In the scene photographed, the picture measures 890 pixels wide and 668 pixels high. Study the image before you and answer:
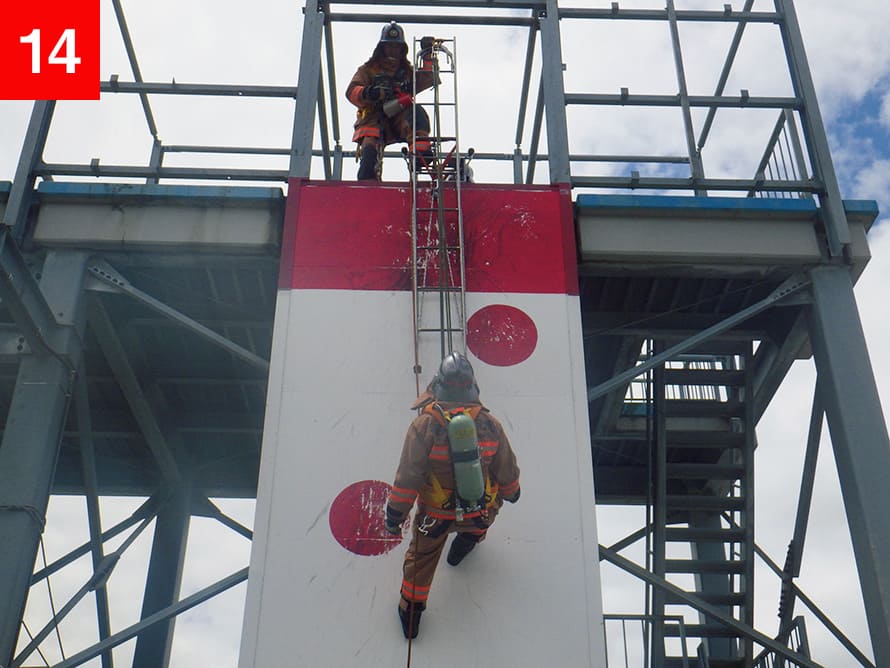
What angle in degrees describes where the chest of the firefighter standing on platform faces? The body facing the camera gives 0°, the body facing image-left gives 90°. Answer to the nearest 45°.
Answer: approximately 0°
